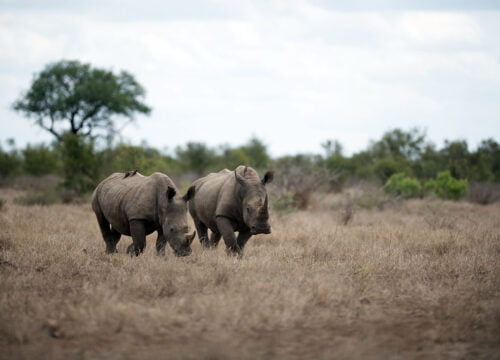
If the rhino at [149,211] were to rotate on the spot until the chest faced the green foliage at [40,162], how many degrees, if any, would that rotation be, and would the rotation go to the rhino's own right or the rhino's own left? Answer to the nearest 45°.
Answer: approximately 135° to the rhino's own left

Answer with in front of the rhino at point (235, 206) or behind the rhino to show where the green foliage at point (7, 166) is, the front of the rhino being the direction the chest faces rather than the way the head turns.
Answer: behind

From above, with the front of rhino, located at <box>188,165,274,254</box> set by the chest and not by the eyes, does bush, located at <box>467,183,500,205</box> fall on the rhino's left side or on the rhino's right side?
on the rhino's left side

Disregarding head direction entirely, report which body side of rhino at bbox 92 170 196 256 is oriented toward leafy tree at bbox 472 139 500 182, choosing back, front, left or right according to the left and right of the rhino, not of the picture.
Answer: left

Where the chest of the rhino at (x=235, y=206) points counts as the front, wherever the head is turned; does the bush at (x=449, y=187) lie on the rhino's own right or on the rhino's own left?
on the rhino's own left

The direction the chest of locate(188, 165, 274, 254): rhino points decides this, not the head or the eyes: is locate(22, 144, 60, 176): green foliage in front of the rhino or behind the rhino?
behind

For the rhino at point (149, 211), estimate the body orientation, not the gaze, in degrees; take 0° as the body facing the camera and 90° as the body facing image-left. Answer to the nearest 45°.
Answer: approximately 315°

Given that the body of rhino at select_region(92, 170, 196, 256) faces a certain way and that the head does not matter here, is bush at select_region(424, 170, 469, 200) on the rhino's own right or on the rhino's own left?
on the rhino's own left
